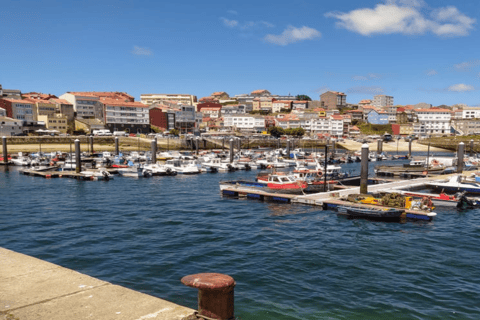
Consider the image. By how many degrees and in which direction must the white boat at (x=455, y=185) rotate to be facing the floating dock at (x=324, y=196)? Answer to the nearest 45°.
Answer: approximately 45° to its left

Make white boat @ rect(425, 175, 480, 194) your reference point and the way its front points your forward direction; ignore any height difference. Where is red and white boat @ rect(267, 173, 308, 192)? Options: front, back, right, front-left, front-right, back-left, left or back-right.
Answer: front-left

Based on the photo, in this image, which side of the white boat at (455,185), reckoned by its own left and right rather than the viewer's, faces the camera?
left

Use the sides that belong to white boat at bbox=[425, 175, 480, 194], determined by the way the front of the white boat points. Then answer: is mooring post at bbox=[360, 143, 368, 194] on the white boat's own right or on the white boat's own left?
on the white boat's own left

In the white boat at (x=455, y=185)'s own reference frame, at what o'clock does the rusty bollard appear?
The rusty bollard is roughly at 9 o'clock from the white boat.
